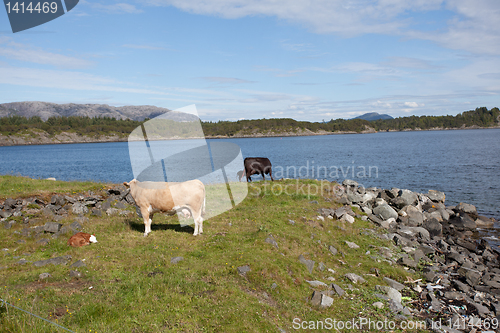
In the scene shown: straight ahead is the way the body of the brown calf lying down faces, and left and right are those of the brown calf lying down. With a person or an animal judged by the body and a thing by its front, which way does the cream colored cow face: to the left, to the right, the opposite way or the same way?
the opposite way

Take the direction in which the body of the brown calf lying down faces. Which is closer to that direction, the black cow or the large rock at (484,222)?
the large rock

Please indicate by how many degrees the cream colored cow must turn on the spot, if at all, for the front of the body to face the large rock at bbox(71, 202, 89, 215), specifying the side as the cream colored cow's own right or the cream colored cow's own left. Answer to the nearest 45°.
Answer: approximately 45° to the cream colored cow's own right

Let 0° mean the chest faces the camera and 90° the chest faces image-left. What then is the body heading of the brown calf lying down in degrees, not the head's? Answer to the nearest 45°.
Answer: approximately 270°

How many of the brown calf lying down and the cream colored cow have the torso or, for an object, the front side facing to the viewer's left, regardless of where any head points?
1

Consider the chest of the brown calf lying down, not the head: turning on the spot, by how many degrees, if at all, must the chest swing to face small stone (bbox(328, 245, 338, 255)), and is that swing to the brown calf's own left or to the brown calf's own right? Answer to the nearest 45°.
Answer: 0° — it already faces it

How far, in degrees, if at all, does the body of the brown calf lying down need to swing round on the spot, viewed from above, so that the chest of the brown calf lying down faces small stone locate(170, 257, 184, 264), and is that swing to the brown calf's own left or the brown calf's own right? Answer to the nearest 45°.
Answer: approximately 45° to the brown calf's own right

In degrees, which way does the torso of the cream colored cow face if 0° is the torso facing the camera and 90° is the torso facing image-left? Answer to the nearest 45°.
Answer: approximately 90°

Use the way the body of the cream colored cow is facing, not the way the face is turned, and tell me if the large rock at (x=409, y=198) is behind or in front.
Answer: behind

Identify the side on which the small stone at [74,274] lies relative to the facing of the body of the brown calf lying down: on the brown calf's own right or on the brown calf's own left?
on the brown calf's own right
